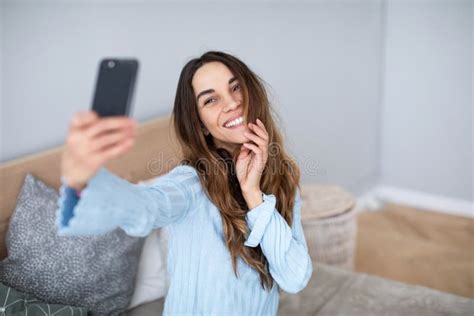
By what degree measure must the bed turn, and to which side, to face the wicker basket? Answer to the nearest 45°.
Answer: approximately 135° to its left

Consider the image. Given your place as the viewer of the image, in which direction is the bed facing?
facing the viewer and to the right of the viewer

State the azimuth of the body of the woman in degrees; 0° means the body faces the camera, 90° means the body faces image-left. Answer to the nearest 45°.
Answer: approximately 0°
